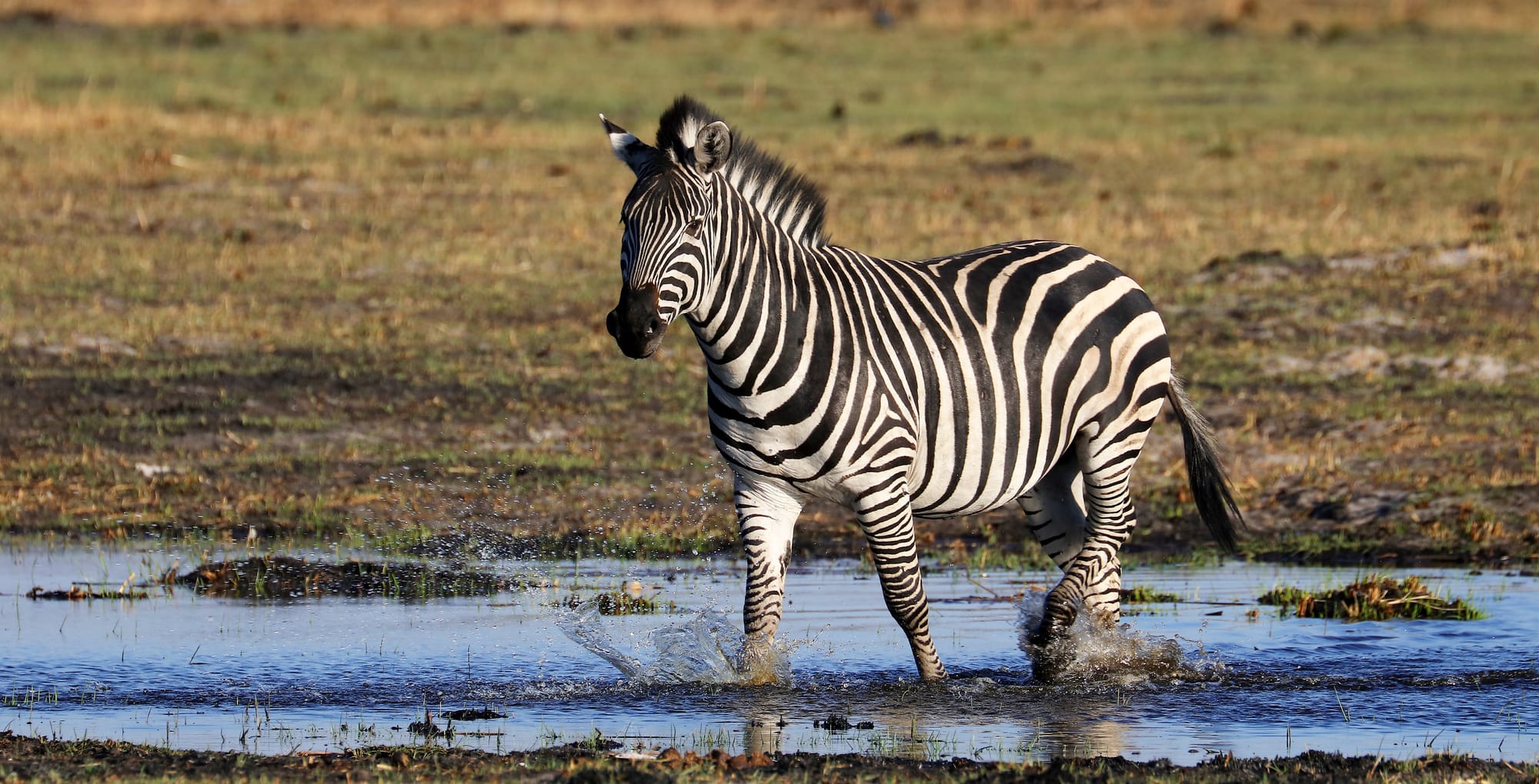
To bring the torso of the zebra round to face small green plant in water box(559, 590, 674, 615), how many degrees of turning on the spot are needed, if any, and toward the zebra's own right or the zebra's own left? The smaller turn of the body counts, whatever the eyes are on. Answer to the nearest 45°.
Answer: approximately 90° to the zebra's own right

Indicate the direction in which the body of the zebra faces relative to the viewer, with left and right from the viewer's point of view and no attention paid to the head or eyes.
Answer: facing the viewer and to the left of the viewer
